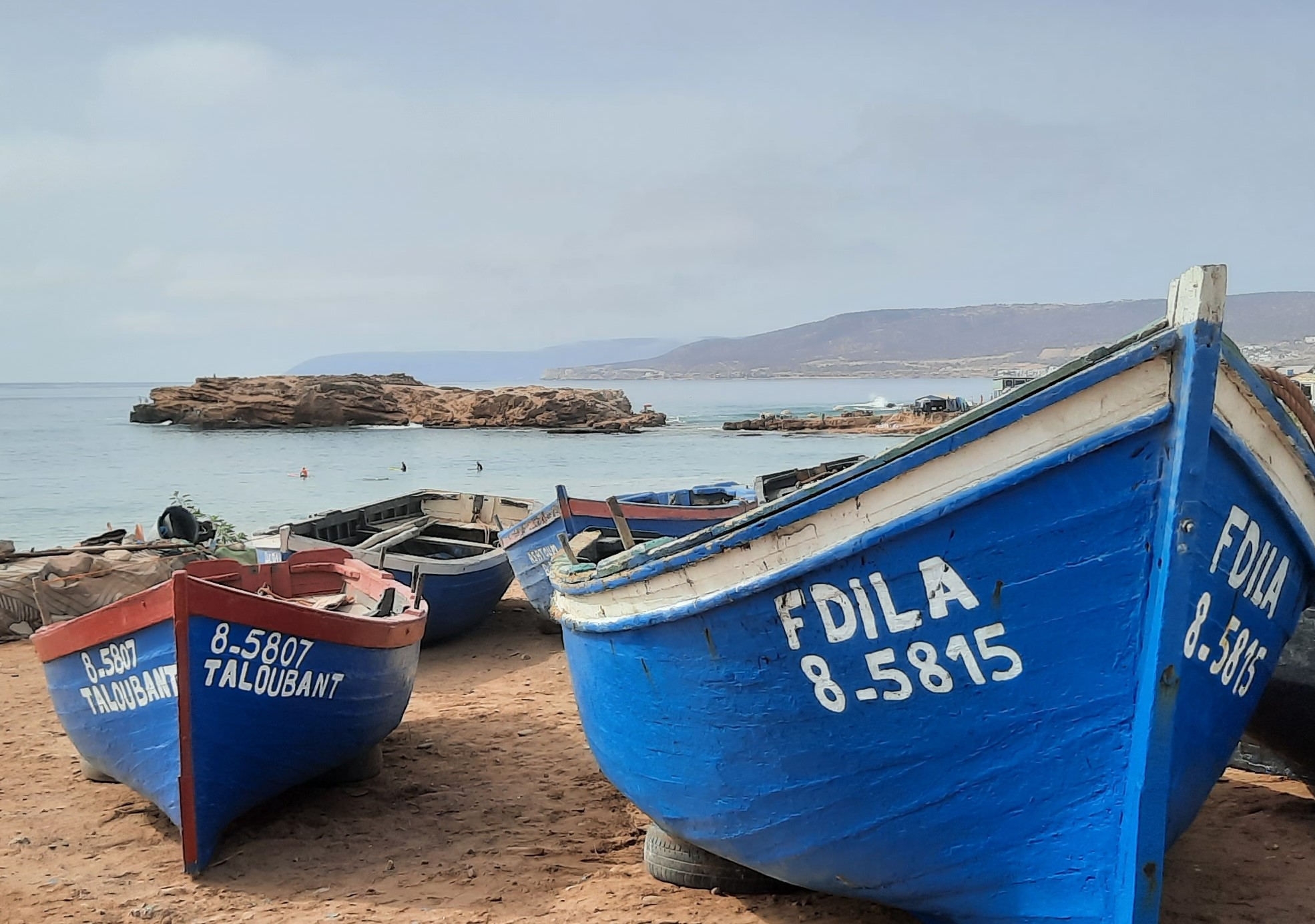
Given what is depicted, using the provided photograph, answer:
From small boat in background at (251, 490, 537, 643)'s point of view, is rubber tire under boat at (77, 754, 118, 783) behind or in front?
in front

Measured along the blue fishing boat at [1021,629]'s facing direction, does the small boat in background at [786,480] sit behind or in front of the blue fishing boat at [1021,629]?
behind

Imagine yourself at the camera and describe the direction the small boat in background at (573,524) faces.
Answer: facing the viewer and to the left of the viewer

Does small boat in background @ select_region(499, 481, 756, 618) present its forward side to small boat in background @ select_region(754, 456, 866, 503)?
no

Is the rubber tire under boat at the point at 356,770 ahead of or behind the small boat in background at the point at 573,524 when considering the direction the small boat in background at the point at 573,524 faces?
ahead

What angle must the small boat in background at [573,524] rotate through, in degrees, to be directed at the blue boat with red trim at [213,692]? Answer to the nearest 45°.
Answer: approximately 45° to its left

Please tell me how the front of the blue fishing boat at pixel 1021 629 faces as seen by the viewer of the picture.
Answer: facing the viewer and to the right of the viewer

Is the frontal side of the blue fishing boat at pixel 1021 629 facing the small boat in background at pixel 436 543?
no

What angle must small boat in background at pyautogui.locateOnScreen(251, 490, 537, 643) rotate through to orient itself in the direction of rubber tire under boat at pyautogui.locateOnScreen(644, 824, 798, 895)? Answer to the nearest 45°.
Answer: approximately 45° to its left
